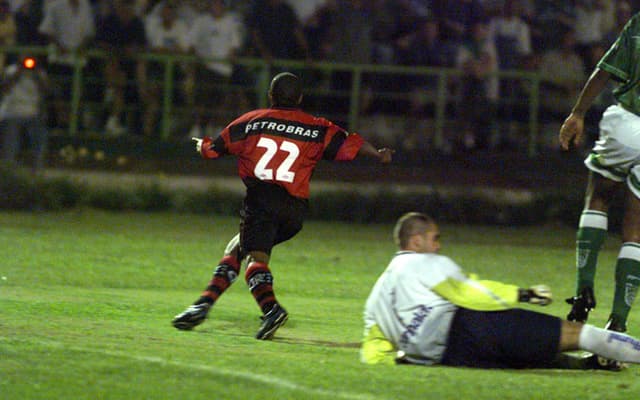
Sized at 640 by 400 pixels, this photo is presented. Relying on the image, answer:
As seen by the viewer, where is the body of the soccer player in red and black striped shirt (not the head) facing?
away from the camera

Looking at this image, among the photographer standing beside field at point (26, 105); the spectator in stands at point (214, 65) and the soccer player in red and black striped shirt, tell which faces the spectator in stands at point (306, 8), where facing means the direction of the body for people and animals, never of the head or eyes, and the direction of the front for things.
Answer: the soccer player in red and black striped shirt

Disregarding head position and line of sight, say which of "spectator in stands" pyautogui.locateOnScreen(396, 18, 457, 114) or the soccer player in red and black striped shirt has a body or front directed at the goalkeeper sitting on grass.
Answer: the spectator in stands

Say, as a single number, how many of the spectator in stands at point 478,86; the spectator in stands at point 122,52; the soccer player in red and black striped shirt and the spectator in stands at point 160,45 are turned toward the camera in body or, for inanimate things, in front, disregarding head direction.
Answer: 3

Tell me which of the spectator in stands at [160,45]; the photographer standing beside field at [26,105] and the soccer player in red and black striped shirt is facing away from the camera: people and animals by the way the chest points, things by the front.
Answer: the soccer player in red and black striped shirt

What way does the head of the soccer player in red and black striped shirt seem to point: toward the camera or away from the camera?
away from the camera

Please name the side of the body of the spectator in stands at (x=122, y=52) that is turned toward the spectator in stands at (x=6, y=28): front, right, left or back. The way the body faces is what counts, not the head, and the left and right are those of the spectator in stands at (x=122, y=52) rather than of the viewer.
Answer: right
